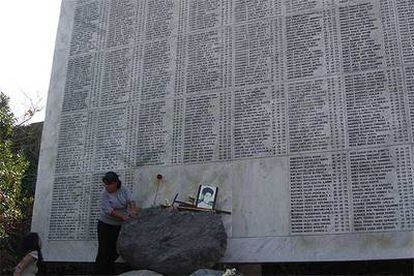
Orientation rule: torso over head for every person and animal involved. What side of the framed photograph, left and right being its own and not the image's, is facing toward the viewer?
front

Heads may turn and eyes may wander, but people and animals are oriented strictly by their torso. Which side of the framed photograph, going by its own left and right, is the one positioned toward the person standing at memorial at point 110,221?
right

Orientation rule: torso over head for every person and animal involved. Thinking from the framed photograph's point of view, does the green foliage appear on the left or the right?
on its right
